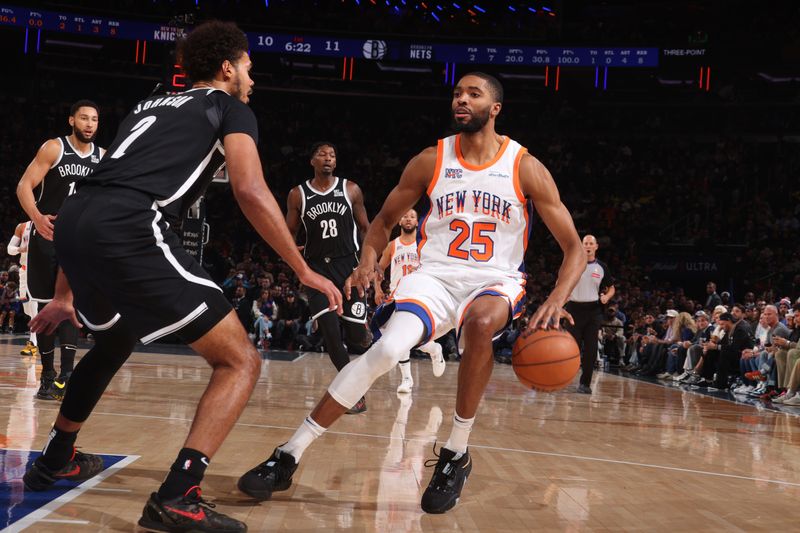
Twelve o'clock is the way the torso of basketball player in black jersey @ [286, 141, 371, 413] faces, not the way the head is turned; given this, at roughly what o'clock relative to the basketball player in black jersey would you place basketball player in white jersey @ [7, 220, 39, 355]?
The basketball player in white jersey is roughly at 4 o'clock from the basketball player in black jersey.

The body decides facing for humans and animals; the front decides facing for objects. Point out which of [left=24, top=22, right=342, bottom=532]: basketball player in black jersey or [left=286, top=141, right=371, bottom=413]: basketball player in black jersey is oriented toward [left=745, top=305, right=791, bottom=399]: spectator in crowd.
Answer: [left=24, top=22, right=342, bottom=532]: basketball player in black jersey

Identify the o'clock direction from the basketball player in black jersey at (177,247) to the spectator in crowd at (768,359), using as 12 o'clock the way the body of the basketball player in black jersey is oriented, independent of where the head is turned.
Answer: The spectator in crowd is roughly at 12 o'clock from the basketball player in black jersey.

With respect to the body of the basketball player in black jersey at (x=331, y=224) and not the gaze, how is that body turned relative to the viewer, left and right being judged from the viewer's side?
facing the viewer

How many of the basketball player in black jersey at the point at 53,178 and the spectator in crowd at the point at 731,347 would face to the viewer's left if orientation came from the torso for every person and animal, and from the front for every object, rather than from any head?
1

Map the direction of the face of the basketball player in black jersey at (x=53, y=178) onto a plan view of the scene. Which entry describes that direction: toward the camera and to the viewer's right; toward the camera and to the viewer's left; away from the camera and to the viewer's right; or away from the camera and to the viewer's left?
toward the camera and to the viewer's right

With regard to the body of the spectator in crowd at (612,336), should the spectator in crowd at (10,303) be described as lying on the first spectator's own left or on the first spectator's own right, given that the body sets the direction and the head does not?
on the first spectator's own right

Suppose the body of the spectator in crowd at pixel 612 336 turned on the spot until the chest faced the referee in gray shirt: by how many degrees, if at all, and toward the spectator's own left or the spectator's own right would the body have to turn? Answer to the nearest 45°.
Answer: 0° — they already face them

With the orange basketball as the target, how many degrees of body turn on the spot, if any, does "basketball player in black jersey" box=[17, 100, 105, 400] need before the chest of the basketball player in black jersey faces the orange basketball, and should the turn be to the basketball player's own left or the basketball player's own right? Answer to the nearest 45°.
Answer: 0° — they already face it

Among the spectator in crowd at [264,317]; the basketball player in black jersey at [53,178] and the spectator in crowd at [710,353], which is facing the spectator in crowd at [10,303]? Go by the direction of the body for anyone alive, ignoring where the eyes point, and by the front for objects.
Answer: the spectator in crowd at [710,353]

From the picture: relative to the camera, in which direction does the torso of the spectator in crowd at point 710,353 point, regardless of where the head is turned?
to the viewer's left

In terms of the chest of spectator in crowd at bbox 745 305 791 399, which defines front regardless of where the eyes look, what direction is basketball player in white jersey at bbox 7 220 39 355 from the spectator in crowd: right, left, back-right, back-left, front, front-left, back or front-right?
front

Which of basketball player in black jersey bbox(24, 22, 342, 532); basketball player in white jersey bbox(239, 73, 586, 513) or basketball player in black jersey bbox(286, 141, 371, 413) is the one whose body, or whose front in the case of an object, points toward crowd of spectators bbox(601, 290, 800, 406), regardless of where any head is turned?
basketball player in black jersey bbox(24, 22, 342, 532)
